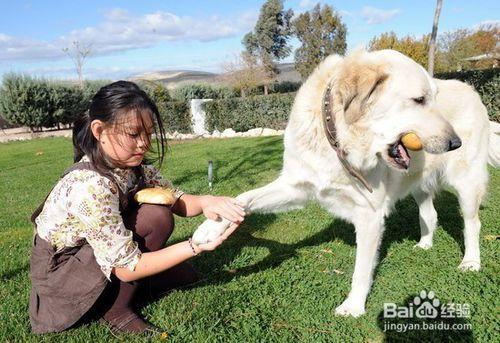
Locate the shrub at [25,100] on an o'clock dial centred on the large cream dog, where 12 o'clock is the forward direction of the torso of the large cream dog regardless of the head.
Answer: The shrub is roughly at 3 o'clock from the large cream dog.

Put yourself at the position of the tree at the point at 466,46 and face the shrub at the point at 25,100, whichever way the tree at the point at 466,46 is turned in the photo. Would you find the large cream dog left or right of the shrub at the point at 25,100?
left

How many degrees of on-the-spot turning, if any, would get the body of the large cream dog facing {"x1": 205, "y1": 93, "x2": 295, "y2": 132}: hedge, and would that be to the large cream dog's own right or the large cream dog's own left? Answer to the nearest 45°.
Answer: approximately 135° to the large cream dog's own right

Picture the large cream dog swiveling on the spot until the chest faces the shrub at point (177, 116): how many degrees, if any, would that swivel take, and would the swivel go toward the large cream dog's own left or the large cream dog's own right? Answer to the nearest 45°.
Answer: approximately 90° to the large cream dog's own right

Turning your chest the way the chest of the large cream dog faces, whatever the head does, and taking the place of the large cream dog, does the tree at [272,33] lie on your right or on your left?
on your right

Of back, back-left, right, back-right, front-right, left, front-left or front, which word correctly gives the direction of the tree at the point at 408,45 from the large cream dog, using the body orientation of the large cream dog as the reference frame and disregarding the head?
back-right

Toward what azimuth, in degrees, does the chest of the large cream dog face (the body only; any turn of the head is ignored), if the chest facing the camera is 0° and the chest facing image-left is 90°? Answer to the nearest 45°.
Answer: approximately 45°

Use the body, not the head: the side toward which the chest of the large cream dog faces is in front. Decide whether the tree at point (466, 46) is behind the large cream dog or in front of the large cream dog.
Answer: behind

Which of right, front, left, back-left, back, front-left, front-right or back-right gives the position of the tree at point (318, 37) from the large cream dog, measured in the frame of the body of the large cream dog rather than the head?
back-right

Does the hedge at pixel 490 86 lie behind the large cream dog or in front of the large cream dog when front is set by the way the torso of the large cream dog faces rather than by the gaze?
behind
